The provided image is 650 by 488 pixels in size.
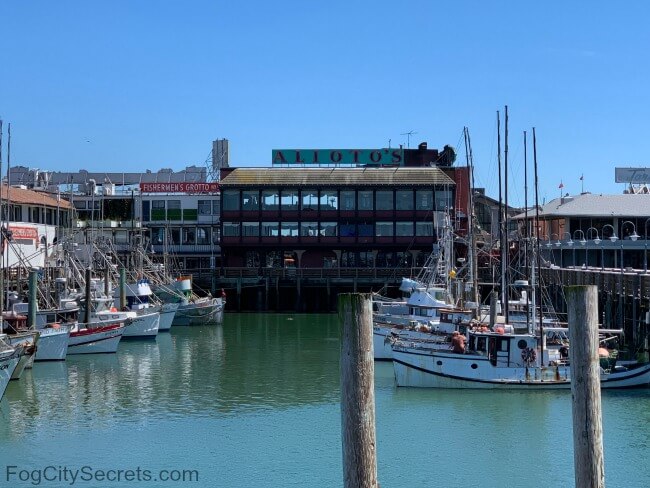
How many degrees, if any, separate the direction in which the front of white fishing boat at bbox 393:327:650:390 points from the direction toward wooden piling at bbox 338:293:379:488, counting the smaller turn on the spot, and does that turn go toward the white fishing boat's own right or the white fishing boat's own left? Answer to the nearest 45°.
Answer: approximately 90° to the white fishing boat's own left

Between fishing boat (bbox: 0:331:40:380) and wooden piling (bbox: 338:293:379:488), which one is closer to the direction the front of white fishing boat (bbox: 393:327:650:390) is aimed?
the fishing boat

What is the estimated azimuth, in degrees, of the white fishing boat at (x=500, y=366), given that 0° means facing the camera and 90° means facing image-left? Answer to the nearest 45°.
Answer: approximately 90°

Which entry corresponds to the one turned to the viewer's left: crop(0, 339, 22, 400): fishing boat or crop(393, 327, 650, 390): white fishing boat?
the white fishing boat

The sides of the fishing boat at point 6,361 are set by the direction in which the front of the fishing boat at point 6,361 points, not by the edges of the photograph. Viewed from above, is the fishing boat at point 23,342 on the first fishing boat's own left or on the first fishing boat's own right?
on the first fishing boat's own left
